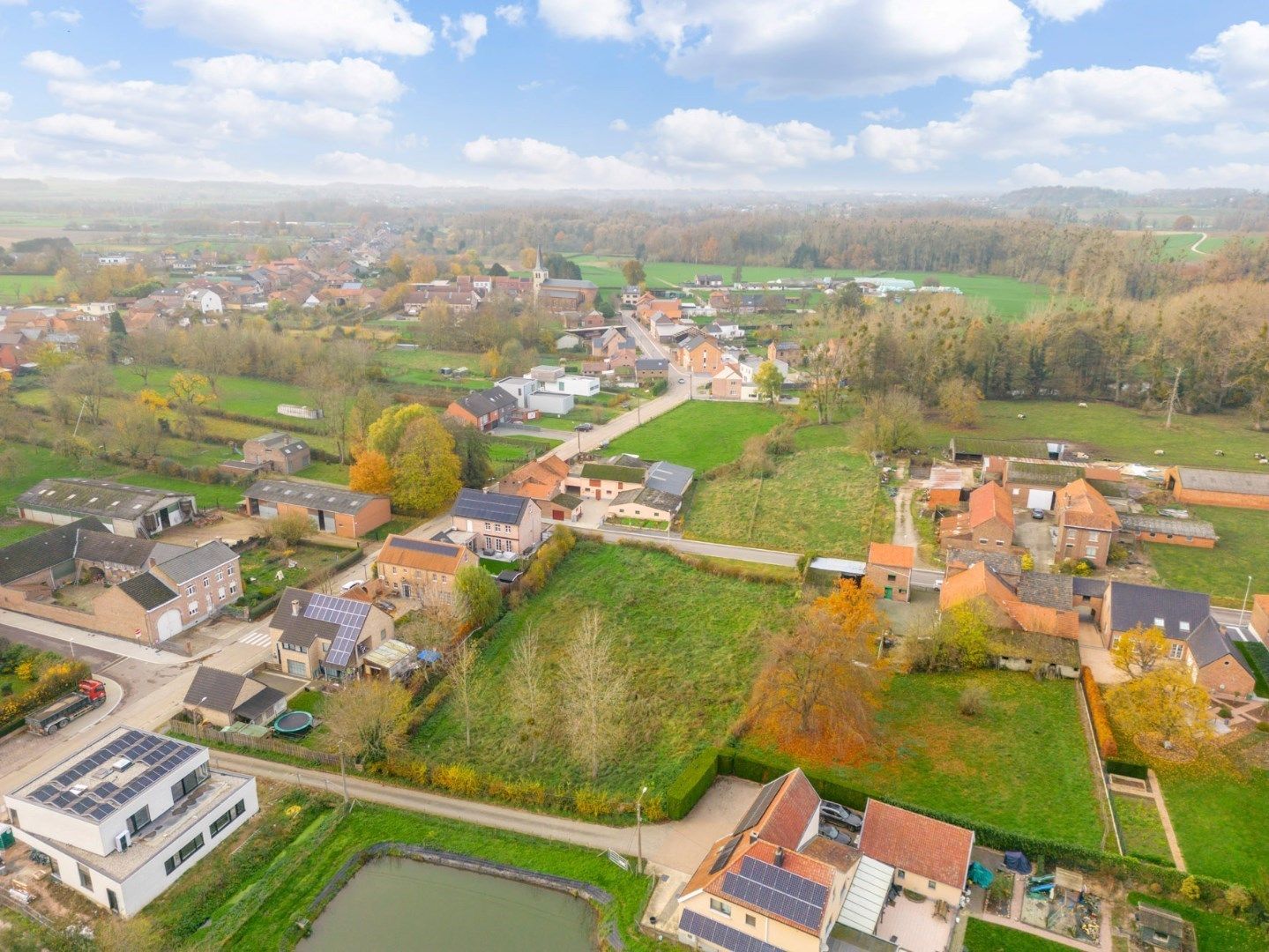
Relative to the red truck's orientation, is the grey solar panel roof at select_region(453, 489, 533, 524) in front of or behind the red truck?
in front

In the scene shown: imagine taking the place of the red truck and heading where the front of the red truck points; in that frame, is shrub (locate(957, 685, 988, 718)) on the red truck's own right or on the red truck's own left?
on the red truck's own right

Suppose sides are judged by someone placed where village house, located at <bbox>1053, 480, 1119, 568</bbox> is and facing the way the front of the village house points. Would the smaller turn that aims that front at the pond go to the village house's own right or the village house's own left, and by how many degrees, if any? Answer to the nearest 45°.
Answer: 0° — it already faces it

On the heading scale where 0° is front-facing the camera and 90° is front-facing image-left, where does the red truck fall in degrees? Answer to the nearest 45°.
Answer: approximately 225°

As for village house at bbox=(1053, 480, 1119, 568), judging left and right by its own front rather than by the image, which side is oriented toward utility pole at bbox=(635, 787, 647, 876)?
front

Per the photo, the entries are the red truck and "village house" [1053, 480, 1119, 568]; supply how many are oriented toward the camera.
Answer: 1

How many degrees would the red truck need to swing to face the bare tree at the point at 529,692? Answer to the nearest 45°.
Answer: approximately 90° to its right

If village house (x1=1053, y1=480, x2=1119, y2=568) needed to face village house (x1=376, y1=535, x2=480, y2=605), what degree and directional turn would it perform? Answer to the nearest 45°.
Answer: approximately 45° to its right

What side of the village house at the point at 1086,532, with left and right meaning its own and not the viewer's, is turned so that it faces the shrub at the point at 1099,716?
front

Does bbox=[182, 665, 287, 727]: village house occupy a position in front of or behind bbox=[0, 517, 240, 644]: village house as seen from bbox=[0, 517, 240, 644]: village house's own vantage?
in front

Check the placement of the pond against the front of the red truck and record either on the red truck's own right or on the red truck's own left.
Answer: on the red truck's own right

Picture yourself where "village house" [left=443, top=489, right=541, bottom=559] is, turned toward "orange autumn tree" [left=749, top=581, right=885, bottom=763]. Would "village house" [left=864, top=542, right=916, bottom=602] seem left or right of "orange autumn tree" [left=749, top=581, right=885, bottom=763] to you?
left

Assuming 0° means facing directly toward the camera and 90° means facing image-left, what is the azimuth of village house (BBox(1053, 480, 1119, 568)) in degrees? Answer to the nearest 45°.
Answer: approximately 0°

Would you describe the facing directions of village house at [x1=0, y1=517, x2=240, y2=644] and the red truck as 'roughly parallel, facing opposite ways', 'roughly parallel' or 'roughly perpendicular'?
roughly perpendicular

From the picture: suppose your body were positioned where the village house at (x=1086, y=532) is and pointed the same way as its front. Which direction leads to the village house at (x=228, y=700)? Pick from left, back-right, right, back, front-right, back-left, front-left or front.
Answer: front-right

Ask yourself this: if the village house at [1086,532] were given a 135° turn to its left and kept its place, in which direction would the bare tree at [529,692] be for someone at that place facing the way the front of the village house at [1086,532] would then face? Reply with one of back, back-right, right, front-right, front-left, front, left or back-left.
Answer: back
